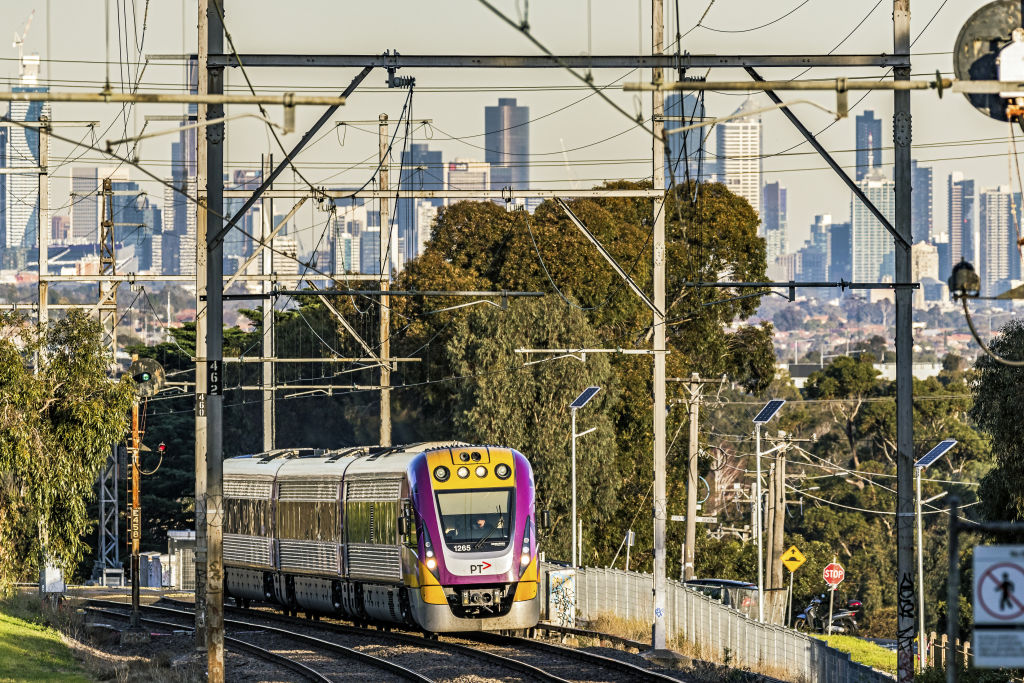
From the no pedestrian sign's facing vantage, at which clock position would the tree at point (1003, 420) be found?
The tree is roughly at 6 o'clock from the no pedestrian sign.

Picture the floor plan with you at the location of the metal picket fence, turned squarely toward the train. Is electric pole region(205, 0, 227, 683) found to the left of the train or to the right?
left

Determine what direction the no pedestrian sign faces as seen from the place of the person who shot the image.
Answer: facing the viewer

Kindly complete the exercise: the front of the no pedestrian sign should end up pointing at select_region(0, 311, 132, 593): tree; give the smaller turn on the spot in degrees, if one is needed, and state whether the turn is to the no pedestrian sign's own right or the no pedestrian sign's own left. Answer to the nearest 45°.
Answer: approximately 135° to the no pedestrian sign's own right

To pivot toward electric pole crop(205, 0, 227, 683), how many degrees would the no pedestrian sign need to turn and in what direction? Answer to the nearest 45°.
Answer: approximately 135° to its right

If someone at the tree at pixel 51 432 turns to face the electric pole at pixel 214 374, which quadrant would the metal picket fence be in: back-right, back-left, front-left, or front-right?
front-left
